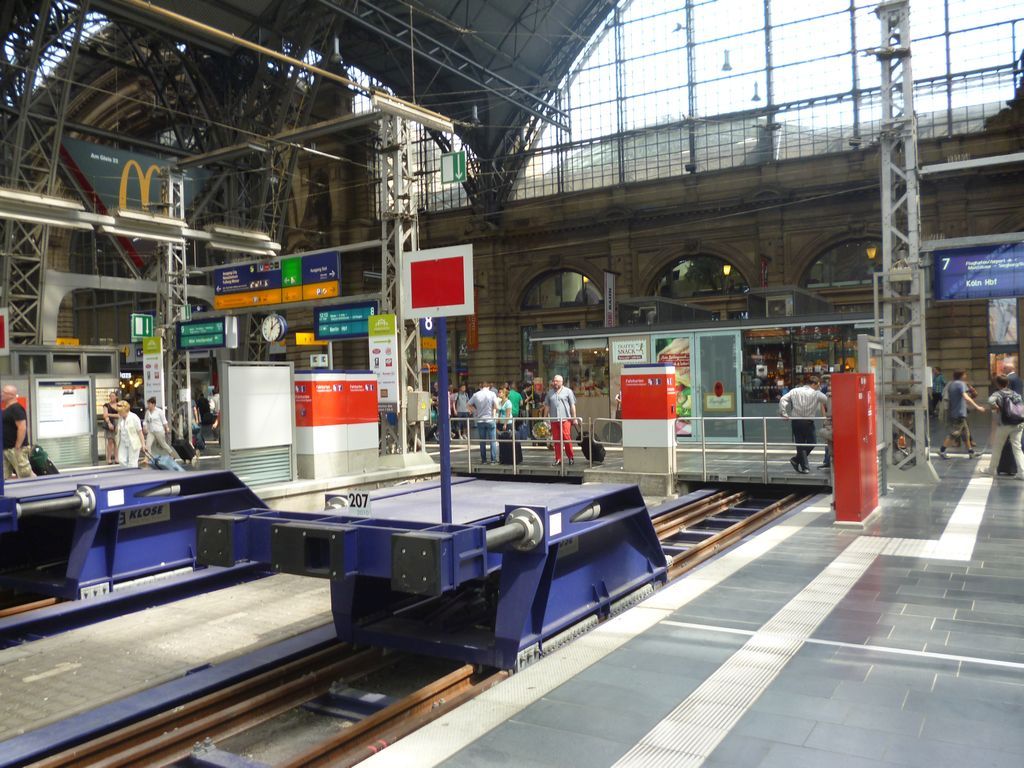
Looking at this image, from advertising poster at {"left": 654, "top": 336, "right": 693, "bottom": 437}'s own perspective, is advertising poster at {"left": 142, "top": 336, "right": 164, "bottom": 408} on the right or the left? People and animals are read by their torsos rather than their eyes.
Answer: on its right

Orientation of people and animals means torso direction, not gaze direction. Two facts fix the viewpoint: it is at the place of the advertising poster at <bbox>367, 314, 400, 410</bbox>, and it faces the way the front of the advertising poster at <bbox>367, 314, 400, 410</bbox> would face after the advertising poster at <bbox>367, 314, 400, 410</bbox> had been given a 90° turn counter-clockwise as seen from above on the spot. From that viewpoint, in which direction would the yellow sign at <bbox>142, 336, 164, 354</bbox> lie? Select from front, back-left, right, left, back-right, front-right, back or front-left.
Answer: back-left

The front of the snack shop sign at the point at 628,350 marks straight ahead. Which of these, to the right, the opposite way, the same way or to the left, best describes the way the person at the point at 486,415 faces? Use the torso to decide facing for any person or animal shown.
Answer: the opposite way

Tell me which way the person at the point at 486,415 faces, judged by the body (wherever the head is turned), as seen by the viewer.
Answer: away from the camera

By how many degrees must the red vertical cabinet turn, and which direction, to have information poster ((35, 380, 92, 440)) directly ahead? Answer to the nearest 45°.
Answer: approximately 135° to its right

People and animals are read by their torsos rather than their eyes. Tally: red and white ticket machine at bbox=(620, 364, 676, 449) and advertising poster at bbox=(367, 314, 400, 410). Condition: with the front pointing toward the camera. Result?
2

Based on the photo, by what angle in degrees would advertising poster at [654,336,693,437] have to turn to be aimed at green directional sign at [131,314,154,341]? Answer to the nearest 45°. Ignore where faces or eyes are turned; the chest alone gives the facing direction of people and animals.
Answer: approximately 90° to its right

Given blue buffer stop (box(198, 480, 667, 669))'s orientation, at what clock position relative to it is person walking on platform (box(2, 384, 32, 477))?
The person walking on platform is roughly at 3 o'clock from the blue buffer stop.
